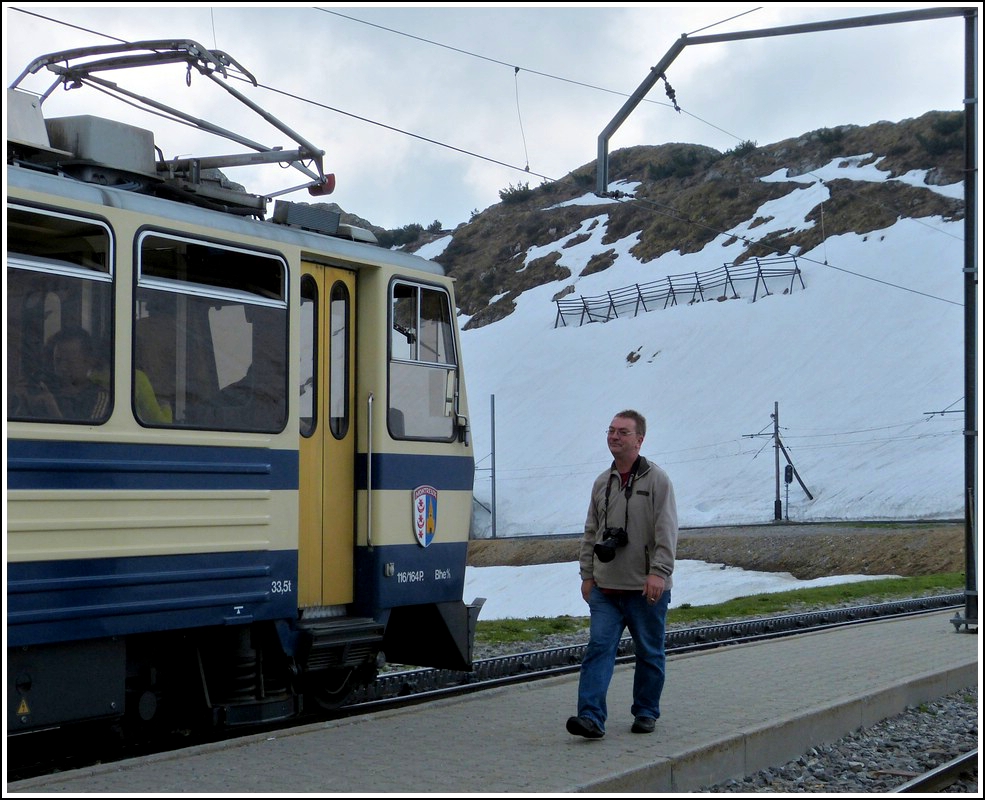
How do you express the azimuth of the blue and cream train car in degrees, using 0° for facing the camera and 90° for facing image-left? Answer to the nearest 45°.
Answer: approximately 225°

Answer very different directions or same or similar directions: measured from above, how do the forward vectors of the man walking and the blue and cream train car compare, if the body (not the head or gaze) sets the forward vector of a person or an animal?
very different directions

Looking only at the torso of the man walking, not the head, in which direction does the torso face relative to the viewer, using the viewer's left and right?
facing the viewer and to the left of the viewer

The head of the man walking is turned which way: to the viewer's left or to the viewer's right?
to the viewer's left

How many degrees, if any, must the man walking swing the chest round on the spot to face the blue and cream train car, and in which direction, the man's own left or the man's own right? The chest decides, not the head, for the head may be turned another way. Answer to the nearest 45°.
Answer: approximately 45° to the man's own right

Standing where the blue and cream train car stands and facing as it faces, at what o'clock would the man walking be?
The man walking is roughly at 2 o'clock from the blue and cream train car.
